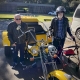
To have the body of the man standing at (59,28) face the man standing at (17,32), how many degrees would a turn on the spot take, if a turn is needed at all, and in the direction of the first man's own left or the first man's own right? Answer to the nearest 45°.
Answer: approximately 90° to the first man's own right

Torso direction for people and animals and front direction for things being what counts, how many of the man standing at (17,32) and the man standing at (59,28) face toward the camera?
2

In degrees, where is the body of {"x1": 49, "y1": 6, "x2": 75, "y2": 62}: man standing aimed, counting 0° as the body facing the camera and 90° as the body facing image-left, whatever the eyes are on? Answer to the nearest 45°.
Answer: approximately 0°

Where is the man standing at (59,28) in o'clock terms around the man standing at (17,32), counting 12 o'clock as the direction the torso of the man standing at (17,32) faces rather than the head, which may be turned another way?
the man standing at (59,28) is roughly at 9 o'clock from the man standing at (17,32).

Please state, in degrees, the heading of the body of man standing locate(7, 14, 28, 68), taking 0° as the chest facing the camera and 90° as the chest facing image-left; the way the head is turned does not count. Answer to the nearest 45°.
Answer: approximately 0°
